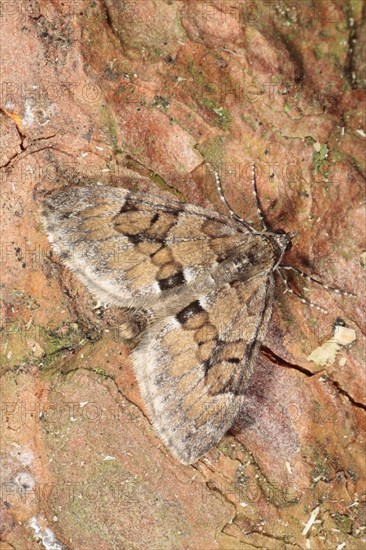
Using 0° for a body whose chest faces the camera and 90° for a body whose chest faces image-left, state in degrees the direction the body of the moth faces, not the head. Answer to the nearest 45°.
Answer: approximately 225°
